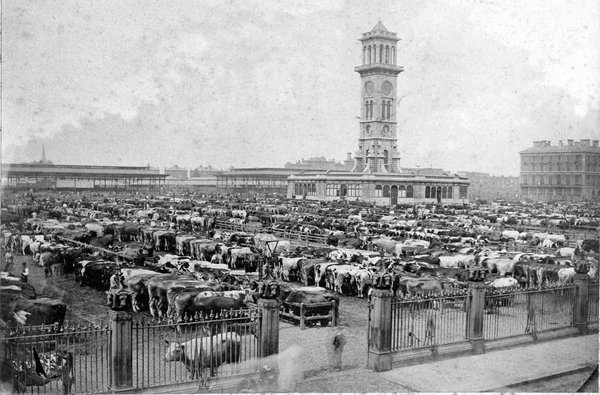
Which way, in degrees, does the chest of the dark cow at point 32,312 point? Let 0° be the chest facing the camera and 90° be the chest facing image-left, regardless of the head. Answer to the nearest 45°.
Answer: approximately 90°

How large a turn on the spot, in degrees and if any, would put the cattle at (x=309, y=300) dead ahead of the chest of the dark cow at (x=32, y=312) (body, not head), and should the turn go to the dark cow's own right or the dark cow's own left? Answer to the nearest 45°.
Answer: approximately 180°

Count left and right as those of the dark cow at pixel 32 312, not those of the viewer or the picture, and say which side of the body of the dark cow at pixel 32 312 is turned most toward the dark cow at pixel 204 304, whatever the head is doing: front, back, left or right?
back

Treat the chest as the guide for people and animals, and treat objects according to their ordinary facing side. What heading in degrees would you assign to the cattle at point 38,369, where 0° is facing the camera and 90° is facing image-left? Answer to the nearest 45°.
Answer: approximately 90°

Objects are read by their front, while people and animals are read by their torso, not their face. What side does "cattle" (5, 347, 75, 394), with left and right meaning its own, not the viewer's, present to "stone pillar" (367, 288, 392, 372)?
back

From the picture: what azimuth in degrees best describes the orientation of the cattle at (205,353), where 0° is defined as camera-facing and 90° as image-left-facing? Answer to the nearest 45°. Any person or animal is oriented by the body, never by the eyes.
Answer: approximately 90°
